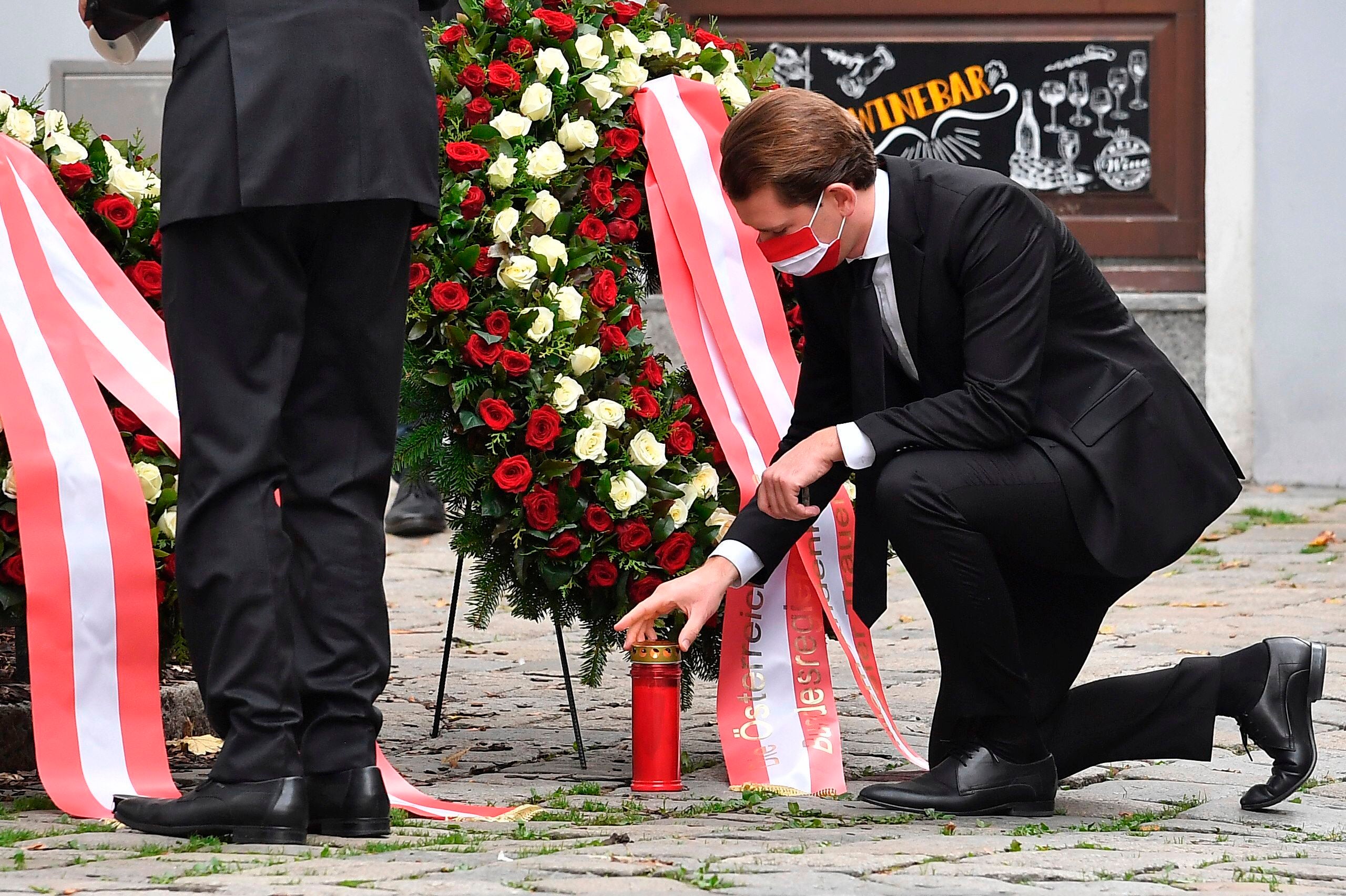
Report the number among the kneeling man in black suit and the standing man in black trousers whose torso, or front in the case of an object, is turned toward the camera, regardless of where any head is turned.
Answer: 0

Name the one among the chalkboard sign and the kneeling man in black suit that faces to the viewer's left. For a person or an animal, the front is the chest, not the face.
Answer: the kneeling man in black suit

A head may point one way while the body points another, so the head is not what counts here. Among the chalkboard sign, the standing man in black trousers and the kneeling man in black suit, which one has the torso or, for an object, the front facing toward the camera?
the chalkboard sign

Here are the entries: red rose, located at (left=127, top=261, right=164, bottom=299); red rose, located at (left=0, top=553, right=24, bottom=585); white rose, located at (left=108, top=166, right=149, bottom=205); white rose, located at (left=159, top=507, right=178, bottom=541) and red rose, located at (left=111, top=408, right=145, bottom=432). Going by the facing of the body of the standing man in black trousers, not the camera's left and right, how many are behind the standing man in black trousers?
0

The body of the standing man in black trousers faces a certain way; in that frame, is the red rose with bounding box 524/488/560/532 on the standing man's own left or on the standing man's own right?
on the standing man's own right

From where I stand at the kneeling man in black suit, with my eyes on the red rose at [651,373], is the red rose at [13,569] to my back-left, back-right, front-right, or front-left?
front-left

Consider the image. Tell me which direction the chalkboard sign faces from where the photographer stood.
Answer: facing the viewer

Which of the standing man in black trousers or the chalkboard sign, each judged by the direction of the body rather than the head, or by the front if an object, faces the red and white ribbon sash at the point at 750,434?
the chalkboard sign

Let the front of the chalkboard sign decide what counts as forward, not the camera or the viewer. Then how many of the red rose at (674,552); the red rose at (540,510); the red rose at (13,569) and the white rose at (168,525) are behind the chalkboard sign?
0

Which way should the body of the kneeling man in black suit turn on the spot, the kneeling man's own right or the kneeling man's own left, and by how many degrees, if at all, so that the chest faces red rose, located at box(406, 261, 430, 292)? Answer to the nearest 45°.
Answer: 0° — they already face it

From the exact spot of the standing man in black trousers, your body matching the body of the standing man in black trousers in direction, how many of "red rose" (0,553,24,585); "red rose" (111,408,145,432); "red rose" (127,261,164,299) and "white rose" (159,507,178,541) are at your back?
0

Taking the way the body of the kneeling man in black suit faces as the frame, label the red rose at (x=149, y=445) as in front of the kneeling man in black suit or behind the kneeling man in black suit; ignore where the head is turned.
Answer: in front

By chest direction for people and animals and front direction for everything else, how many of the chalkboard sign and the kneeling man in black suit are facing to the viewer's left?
1

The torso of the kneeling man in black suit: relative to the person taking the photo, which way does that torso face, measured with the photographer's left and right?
facing to the left of the viewer

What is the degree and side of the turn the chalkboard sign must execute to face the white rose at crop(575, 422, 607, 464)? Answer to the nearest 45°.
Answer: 0° — it already faces it

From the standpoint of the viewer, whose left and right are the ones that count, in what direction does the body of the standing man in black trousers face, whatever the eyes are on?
facing away from the viewer and to the left of the viewer
